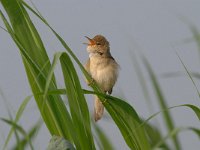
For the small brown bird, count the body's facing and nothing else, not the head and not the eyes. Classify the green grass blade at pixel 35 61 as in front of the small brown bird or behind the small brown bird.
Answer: in front

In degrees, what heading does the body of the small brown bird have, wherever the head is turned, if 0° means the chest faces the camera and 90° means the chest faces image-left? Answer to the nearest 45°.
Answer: approximately 45°
